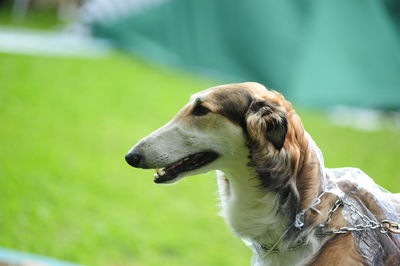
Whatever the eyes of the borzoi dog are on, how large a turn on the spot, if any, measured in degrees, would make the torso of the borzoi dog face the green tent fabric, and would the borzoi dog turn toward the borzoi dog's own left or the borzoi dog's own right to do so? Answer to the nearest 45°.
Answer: approximately 90° to the borzoi dog's own right

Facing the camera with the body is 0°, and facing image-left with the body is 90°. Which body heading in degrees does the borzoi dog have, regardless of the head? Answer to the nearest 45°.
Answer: approximately 90°

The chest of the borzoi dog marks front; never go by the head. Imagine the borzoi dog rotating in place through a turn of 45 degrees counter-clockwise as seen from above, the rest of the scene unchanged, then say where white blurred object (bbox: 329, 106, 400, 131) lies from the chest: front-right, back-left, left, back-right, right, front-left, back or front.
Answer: back-right

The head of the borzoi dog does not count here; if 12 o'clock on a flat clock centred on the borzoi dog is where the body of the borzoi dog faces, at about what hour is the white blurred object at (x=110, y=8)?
The white blurred object is roughly at 2 o'clock from the borzoi dog.
